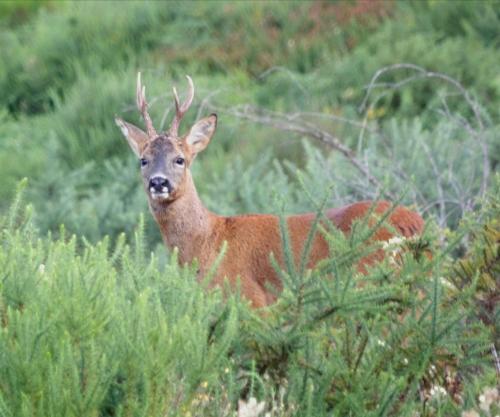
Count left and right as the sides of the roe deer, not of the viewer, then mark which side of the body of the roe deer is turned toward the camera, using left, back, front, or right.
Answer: left

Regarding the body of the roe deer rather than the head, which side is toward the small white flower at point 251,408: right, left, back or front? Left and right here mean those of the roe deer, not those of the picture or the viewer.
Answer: left

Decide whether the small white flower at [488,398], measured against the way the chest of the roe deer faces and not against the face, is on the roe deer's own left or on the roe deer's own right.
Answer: on the roe deer's own left

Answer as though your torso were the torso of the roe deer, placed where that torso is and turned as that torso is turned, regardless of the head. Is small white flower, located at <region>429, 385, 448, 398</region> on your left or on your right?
on your left
